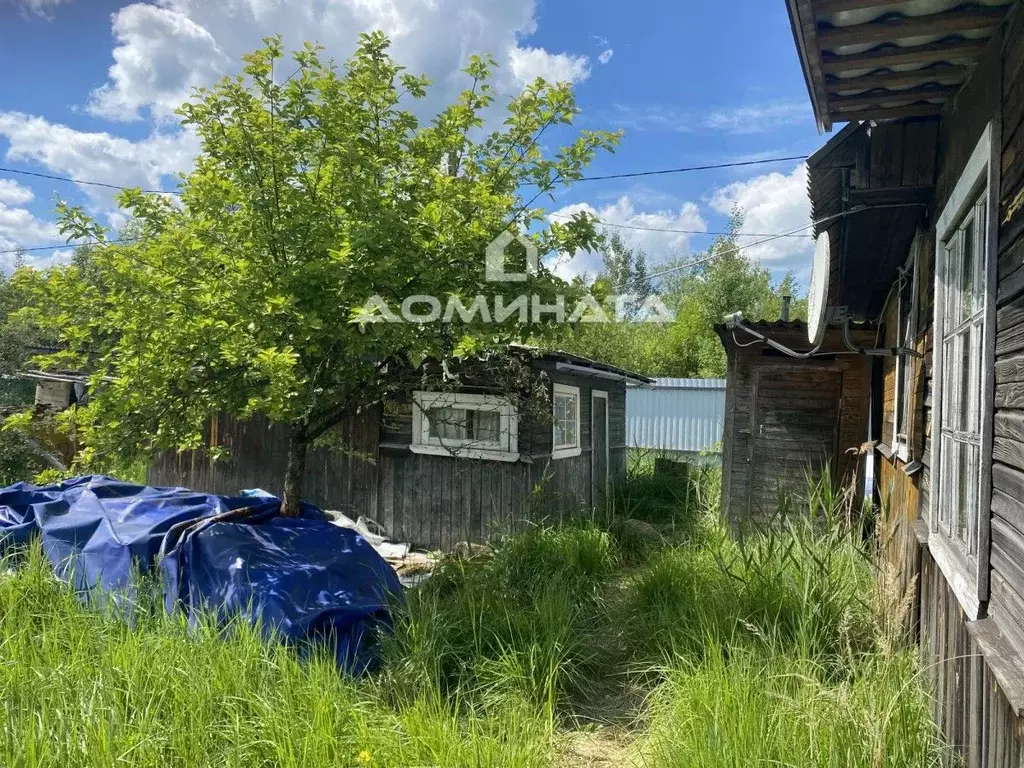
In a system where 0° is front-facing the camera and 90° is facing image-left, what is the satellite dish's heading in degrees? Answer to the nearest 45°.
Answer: approximately 90°

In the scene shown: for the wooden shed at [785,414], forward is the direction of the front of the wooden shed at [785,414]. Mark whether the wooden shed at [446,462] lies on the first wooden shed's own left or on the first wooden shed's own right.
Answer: on the first wooden shed's own right

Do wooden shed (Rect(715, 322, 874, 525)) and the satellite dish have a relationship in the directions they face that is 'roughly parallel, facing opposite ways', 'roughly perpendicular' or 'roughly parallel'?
roughly perpendicular

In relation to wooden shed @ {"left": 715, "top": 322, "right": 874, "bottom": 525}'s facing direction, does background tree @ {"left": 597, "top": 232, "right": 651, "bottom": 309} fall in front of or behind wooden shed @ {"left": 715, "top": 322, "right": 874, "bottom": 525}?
behind

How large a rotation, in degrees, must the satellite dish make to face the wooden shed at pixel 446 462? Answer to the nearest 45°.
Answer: approximately 45° to its right

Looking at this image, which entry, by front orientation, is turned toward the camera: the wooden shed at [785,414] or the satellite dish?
the wooden shed

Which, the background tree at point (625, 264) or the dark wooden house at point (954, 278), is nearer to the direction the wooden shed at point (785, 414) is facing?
the dark wooden house

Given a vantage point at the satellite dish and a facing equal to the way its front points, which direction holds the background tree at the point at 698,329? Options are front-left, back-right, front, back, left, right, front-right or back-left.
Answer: right

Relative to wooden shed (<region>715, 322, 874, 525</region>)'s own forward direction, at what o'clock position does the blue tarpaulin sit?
The blue tarpaulin is roughly at 1 o'clock from the wooden shed.

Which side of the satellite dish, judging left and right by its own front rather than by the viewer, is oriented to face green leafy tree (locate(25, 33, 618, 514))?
front

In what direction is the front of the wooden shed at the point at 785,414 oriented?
toward the camera

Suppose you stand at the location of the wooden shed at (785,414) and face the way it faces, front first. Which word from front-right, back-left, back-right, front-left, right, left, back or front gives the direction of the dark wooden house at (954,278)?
front

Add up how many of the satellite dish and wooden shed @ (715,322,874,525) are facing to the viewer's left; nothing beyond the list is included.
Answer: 1
